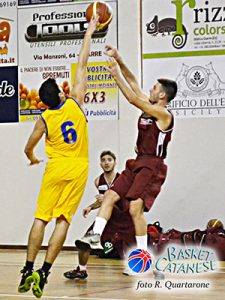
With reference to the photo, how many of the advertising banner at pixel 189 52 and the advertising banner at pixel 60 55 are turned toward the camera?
2

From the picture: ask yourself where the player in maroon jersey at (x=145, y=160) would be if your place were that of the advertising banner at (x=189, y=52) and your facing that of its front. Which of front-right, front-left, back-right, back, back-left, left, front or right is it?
front

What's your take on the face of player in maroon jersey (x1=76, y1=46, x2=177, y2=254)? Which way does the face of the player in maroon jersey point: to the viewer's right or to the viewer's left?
to the viewer's left

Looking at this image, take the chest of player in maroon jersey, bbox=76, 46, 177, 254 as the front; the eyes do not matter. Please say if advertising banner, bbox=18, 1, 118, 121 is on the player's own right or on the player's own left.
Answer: on the player's own right

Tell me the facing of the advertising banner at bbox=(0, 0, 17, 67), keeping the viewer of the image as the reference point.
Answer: facing the viewer

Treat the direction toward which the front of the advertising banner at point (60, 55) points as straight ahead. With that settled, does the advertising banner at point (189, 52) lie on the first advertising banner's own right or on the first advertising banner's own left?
on the first advertising banner's own left

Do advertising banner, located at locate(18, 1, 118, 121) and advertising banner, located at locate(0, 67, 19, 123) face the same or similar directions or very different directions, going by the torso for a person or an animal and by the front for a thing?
same or similar directions

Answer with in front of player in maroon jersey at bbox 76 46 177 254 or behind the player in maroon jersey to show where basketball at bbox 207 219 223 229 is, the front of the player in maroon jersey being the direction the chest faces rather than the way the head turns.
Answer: behind

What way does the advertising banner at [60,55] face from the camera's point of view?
toward the camera

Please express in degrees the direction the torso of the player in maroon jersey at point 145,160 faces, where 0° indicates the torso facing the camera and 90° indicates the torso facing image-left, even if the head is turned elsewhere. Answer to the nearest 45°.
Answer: approximately 45°

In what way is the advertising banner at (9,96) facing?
toward the camera

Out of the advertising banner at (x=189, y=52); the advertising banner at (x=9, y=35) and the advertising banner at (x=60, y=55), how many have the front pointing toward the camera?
3

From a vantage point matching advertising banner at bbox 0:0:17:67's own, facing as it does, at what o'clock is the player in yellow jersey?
The player in yellow jersey is roughly at 12 o'clock from the advertising banner.

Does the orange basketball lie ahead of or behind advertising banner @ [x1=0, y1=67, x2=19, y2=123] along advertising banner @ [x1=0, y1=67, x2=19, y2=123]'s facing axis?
ahead

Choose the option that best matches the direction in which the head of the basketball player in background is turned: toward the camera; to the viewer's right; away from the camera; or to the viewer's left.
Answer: toward the camera
